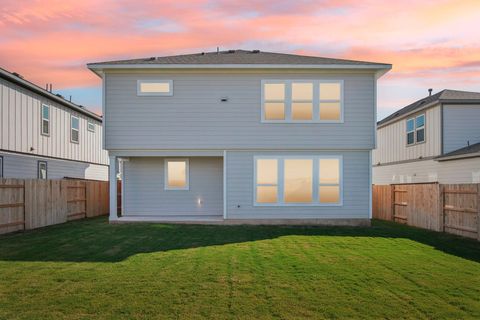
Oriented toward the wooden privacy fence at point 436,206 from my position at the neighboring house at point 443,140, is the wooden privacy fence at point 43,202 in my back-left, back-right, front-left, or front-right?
front-right

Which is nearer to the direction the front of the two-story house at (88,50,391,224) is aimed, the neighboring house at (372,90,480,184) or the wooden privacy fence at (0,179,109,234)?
the neighboring house

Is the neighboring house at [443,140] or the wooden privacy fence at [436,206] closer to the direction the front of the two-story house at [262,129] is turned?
the neighboring house

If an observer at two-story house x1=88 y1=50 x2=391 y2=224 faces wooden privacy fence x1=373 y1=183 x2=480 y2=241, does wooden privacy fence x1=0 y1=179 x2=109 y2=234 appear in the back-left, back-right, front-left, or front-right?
back-right

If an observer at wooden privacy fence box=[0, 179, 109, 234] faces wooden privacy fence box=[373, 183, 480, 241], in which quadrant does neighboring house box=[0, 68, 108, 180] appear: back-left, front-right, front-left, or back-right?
back-left

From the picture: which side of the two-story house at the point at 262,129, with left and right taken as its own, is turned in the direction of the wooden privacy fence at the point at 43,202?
left

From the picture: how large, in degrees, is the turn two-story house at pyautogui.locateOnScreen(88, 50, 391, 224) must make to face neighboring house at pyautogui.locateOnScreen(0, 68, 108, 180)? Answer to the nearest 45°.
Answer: approximately 45° to its left

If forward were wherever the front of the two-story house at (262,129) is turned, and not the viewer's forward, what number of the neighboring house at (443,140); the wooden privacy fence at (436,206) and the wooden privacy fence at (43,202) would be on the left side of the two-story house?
1

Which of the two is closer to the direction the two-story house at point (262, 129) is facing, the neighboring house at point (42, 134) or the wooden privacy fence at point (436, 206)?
the neighboring house

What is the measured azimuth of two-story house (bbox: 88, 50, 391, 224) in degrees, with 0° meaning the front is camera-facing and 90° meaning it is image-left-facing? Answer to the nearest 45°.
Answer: approximately 180°
